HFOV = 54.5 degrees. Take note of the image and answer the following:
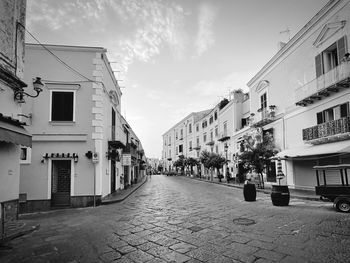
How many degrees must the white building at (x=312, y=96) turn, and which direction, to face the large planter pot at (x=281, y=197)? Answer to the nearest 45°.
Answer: approximately 45° to its left

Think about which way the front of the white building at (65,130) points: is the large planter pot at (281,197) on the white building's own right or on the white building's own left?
on the white building's own left
